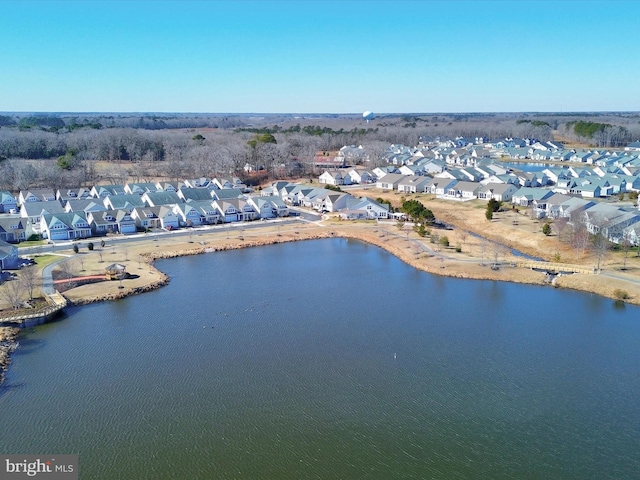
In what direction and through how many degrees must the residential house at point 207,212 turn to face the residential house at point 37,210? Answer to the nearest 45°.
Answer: approximately 90° to its right

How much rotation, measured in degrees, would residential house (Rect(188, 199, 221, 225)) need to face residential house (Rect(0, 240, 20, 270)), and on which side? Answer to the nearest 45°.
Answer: approximately 45° to its right

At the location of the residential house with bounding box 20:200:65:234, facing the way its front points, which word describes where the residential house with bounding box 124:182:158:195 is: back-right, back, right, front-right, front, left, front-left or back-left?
back-left

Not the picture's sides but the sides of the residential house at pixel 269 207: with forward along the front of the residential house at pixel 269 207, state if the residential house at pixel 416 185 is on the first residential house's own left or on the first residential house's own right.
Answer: on the first residential house's own left

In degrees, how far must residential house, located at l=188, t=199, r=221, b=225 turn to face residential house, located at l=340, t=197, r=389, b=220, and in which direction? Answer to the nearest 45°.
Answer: approximately 90° to its left

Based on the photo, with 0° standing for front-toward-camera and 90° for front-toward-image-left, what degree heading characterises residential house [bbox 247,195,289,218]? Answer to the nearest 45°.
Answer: approximately 0°

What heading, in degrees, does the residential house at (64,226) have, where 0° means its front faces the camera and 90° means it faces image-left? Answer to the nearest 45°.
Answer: approximately 0°
